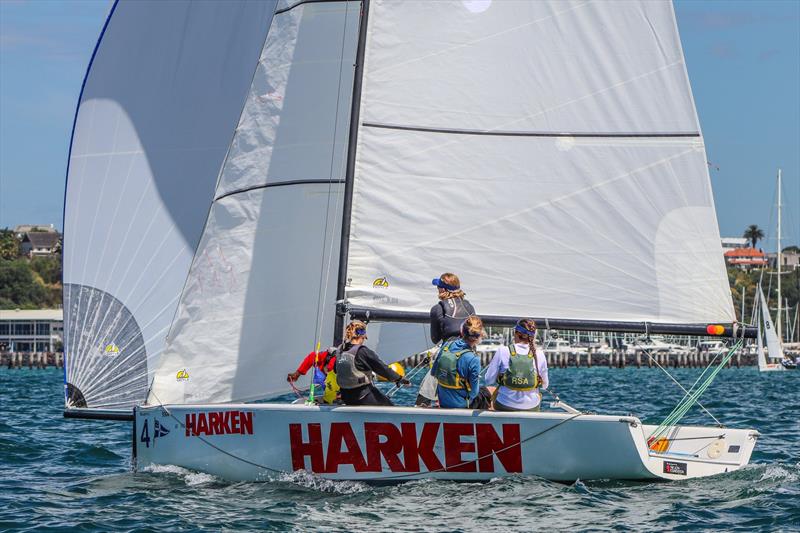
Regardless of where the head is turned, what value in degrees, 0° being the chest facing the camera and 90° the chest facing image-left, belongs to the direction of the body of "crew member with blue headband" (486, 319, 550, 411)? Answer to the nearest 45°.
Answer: approximately 180°

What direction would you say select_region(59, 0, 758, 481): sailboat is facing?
to the viewer's left

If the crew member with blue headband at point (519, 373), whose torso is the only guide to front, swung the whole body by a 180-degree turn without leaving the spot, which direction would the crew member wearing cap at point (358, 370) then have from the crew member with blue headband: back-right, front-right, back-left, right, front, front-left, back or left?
right

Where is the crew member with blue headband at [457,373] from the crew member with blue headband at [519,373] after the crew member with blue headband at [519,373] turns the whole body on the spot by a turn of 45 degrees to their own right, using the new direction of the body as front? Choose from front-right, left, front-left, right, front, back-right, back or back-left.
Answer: back-left

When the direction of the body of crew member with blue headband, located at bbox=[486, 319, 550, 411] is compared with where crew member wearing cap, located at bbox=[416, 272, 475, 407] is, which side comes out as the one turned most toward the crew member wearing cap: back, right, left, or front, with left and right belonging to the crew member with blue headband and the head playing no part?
left
